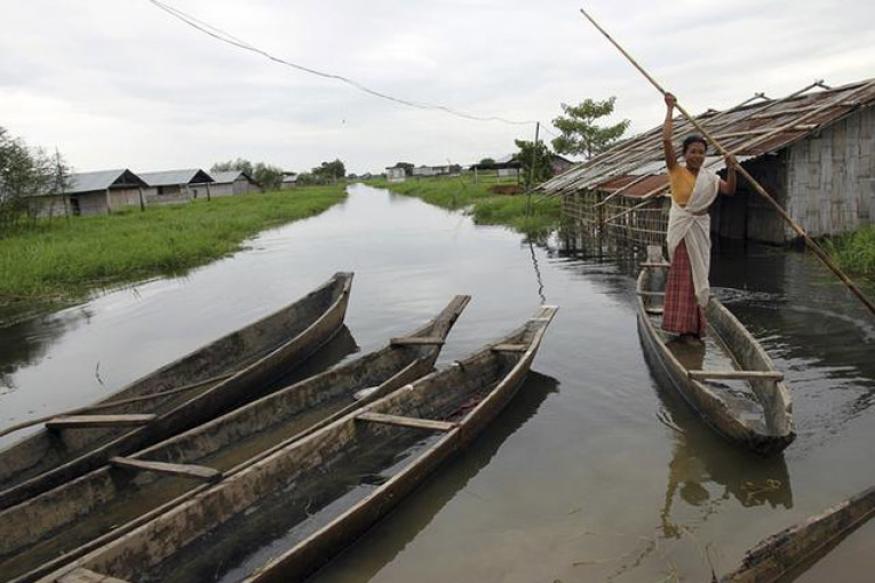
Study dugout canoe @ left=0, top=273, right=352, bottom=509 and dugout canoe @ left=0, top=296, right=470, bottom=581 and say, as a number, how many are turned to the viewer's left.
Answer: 0

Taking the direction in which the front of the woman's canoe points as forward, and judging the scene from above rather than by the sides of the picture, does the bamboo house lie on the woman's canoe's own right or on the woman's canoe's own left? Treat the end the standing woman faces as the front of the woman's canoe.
on the woman's canoe's own left

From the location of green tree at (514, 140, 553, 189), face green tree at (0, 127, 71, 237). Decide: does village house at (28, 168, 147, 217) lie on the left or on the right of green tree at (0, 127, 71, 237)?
right

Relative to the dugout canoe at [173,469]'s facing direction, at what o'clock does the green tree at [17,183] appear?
The green tree is roughly at 10 o'clock from the dugout canoe.

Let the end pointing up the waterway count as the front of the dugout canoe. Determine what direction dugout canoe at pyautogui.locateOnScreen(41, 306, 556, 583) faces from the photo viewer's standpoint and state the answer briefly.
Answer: facing away from the viewer and to the right of the viewer

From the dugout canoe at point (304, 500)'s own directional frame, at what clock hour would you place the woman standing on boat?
The woman standing on boat is roughly at 1 o'clock from the dugout canoe.

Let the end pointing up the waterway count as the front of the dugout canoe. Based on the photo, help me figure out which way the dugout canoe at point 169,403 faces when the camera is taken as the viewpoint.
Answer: facing away from the viewer and to the right of the viewer

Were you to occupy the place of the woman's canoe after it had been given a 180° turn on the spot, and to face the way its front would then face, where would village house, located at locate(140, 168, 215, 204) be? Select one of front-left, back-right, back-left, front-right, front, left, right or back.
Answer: front

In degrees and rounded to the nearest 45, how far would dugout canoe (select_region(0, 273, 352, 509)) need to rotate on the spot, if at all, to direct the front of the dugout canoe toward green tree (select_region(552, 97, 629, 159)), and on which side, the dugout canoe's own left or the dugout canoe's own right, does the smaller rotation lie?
0° — it already faces it

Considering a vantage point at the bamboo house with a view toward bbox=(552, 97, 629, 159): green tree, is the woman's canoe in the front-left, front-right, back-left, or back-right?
back-left

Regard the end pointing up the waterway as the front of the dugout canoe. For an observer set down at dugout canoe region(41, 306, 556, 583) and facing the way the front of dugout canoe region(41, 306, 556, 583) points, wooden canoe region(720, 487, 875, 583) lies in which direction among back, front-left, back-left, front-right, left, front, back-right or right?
right

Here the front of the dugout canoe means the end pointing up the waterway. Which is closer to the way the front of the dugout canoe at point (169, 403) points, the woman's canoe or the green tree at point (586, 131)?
the green tree

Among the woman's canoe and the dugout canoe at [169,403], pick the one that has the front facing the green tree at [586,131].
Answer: the dugout canoe

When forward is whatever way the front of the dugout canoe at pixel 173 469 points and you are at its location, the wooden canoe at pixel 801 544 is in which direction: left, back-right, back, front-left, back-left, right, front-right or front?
right
